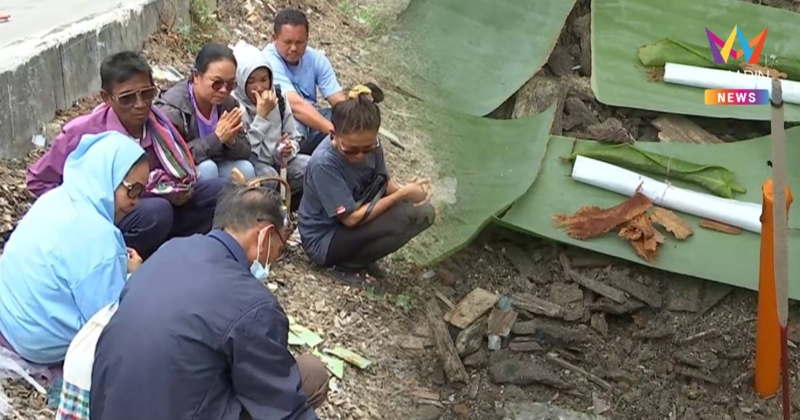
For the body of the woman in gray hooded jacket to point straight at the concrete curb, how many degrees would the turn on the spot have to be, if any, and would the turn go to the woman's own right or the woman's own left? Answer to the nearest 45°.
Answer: approximately 135° to the woman's own right

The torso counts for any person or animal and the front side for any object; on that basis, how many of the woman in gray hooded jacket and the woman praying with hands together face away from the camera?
0

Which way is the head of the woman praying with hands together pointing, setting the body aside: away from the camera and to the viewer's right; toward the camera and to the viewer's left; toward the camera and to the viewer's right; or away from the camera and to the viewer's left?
toward the camera and to the viewer's right

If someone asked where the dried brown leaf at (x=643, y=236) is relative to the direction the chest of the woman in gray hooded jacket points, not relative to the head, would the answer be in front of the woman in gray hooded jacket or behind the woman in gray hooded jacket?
in front

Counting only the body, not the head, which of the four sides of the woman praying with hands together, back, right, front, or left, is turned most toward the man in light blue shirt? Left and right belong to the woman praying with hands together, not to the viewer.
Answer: left

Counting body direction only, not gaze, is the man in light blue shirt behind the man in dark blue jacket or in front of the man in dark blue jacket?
in front

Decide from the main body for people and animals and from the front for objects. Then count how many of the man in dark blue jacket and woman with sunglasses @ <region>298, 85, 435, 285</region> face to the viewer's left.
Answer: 0

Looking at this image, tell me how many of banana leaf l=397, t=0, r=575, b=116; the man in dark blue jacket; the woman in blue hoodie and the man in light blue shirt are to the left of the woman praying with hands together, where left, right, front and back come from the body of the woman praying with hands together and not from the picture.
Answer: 2

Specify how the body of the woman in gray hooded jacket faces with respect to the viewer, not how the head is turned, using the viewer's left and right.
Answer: facing the viewer and to the right of the viewer

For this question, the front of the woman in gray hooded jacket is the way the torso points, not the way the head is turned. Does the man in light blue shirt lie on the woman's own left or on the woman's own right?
on the woman's own left

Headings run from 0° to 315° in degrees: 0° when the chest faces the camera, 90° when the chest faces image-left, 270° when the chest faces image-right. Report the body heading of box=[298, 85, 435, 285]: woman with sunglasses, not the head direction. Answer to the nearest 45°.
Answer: approximately 315°

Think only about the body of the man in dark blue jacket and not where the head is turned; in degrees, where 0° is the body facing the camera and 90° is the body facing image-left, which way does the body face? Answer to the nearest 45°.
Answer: approximately 225°
